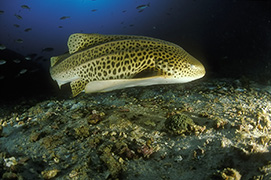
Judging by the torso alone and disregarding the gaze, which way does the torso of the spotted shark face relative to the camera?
to the viewer's right
